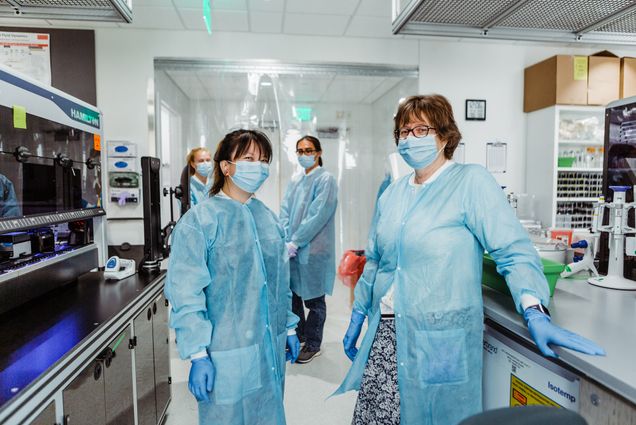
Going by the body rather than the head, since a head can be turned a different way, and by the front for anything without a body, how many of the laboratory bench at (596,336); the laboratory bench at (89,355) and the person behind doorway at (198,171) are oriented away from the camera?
0

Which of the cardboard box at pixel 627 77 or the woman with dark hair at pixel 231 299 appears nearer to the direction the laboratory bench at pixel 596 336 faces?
the woman with dark hair

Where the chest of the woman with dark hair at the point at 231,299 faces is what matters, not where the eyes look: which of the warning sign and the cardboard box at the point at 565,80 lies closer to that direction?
the warning sign

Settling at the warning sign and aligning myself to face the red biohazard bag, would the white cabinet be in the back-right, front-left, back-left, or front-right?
front-right

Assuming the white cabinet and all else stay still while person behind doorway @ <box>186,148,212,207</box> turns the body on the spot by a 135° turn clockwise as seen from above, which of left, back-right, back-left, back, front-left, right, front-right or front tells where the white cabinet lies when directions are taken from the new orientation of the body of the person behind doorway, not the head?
back

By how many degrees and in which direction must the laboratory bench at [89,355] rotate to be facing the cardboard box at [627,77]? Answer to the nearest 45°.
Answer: approximately 45° to its left

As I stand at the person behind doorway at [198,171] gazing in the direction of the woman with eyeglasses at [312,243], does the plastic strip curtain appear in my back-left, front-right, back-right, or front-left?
front-left

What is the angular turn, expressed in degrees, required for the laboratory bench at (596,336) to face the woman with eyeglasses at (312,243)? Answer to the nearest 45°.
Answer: approximately 90° to its right

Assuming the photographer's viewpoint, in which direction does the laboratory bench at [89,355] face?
facing the viewer and to the right of the viewer

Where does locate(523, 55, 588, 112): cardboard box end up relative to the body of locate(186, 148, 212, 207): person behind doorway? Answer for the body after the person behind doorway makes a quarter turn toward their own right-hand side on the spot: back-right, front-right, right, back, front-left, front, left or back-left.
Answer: back-left

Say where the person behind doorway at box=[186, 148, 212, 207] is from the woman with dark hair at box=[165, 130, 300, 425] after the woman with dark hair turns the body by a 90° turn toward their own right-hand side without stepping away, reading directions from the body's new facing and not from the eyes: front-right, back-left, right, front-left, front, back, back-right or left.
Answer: back-right

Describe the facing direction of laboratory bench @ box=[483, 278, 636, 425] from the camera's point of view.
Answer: facing the viewer and to the left of the viewer

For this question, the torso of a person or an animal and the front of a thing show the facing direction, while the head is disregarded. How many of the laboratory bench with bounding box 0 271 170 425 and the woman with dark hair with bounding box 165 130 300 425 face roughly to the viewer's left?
0
